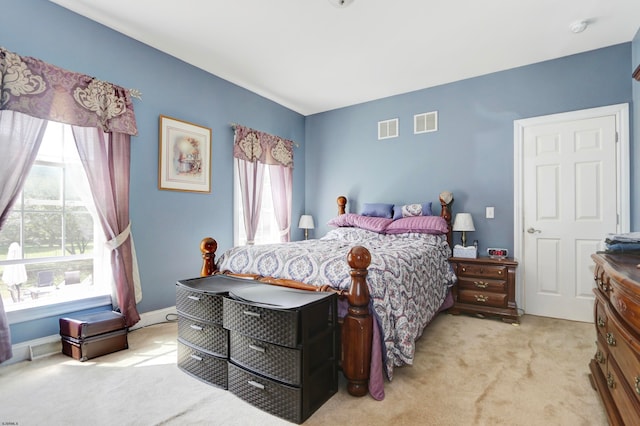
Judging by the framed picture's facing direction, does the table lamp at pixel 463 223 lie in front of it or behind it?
in front

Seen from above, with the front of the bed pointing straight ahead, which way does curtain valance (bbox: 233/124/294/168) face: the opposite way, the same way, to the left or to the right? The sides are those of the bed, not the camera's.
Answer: to the left

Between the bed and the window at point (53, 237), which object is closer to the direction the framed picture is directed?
the bed

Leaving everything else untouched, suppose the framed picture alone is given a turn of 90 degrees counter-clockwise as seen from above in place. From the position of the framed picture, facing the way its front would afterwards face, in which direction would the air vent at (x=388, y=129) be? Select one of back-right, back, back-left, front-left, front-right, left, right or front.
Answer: front-right

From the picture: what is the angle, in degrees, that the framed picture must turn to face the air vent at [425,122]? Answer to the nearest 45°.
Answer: approximately 45° to its left

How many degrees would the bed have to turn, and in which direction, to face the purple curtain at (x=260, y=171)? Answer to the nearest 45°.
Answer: approximately 90° to its right

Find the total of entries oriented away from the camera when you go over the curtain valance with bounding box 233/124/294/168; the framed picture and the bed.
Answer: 0

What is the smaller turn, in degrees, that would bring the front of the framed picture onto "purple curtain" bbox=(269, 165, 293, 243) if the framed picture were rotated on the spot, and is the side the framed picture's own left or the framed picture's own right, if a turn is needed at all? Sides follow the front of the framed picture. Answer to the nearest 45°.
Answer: approximately 90° to the framed picture's own left

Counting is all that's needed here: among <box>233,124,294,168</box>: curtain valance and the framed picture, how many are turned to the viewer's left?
0

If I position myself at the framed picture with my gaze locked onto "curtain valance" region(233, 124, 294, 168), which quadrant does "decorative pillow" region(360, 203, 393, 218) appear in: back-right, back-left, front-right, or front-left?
front-right

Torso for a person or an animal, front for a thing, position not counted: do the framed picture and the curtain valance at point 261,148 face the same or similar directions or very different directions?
same or similar directions

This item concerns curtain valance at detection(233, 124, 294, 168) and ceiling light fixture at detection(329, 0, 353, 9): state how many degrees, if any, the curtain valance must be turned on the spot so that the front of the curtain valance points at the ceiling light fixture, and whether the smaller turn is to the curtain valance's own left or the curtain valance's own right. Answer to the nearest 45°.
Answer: approximately 45° to the curtain valance's own right

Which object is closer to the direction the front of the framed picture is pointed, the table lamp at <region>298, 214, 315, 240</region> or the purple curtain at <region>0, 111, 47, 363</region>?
the table lamp

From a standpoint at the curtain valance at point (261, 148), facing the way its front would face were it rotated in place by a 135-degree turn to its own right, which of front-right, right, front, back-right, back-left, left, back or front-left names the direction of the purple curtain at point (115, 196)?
front-left

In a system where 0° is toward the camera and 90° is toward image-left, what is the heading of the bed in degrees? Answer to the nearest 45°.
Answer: approximately 45°

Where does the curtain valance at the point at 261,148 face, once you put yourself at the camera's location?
facing the viewer and to the right of the viewer

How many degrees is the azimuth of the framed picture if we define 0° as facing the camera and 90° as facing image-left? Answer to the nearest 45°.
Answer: approximately 315°
